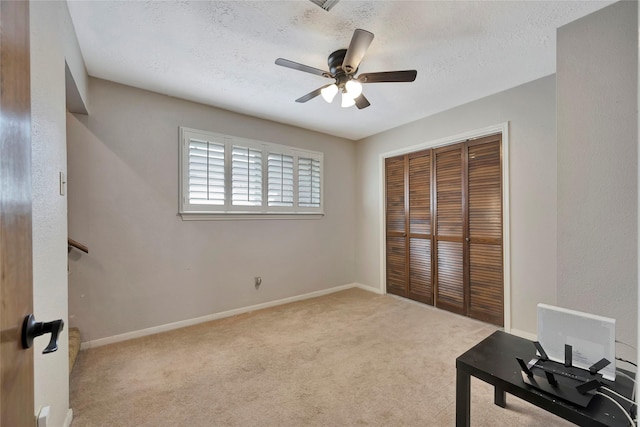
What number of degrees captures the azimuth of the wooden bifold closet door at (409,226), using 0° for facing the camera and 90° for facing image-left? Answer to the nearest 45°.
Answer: approximately 45°

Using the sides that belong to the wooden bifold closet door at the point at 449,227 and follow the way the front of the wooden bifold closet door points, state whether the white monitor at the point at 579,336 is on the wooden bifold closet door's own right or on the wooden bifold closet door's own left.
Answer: on the wooden bifold closet door's own left

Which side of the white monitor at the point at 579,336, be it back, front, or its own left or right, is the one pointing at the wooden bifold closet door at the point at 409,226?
right

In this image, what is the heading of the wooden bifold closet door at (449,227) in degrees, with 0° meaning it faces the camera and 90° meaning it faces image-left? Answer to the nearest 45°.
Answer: approximately 45°

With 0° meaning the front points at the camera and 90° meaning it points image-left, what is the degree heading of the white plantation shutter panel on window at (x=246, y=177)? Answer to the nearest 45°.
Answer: approximately 315°

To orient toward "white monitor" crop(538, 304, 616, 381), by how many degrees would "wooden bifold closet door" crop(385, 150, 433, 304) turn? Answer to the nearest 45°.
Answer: approximately 45° to its left

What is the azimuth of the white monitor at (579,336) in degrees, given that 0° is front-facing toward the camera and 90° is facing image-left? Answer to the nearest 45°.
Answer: approximately 45°
